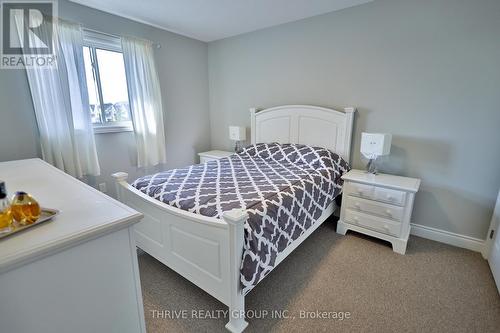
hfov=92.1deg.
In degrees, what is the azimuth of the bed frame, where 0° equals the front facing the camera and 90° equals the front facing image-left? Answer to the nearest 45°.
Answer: approximately 45°

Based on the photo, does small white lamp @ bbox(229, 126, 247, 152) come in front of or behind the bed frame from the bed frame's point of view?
behind

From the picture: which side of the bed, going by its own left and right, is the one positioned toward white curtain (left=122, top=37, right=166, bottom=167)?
right

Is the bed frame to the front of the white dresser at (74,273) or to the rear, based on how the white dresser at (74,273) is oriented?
to the front

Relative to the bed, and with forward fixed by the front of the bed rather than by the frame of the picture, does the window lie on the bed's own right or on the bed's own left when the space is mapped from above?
on the bed's own right

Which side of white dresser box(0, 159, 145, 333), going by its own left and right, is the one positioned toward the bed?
front

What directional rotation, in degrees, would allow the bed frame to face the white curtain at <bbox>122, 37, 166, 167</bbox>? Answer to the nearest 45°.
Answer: approximately 90° to its right

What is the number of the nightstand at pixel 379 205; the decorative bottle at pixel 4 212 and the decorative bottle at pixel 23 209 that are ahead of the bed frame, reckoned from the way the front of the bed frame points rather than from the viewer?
2

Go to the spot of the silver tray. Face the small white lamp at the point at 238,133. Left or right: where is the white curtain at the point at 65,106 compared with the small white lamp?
left

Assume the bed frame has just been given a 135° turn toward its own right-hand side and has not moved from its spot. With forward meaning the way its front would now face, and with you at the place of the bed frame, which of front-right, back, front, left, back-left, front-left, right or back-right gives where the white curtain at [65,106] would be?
front-left

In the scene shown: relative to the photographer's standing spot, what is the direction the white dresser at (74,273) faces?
facing away from the viewer and to the right of the viewer

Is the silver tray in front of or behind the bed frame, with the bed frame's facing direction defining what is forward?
in front

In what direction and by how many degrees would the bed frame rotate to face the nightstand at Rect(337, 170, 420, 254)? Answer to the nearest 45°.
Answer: approximately 135° to its left
